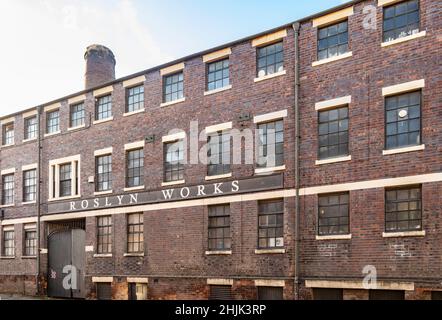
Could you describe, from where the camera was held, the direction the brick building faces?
facing the viewer and to the left of the viewer
